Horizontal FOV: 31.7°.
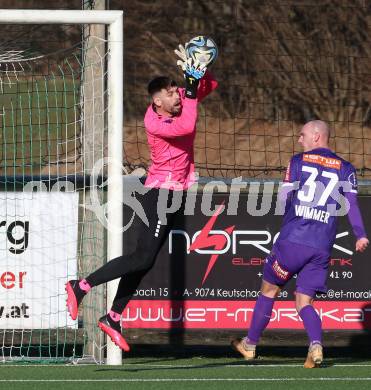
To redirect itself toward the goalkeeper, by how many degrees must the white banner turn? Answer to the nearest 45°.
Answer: approximately 45° to its left

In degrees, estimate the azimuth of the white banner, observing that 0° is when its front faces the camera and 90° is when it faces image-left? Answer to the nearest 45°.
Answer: approximately 0°
